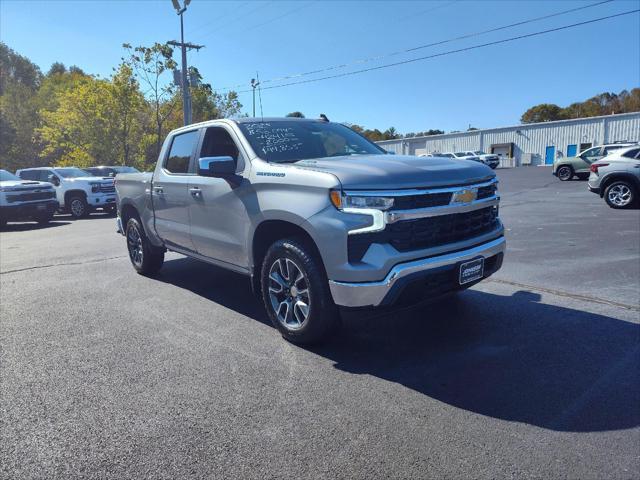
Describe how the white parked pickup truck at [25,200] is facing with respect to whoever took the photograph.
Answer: facing the viewer and to the right of the viewer

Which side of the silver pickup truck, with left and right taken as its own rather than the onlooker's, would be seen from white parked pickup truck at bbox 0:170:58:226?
back

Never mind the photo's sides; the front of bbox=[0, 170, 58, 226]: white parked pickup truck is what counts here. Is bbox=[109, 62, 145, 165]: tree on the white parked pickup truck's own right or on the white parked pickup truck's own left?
on the white parked pickup truck's own left
